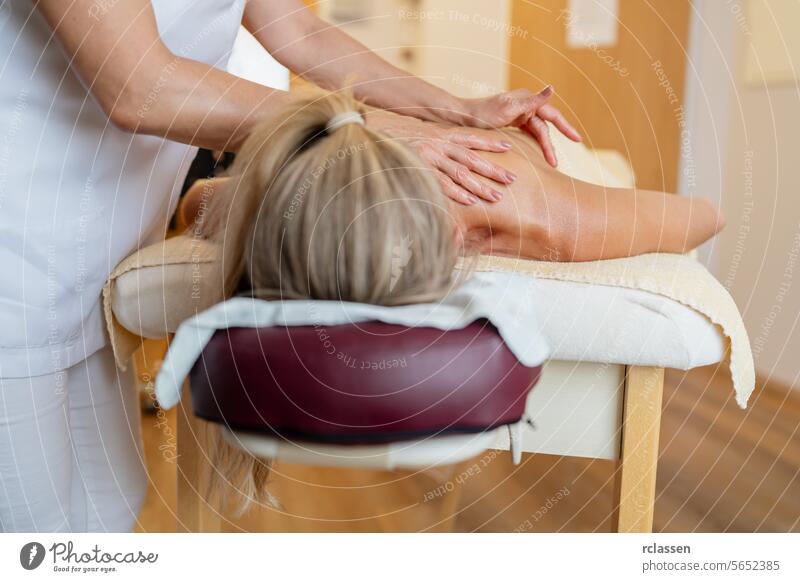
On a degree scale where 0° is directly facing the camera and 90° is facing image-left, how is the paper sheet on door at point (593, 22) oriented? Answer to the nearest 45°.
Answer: approximately 0°
